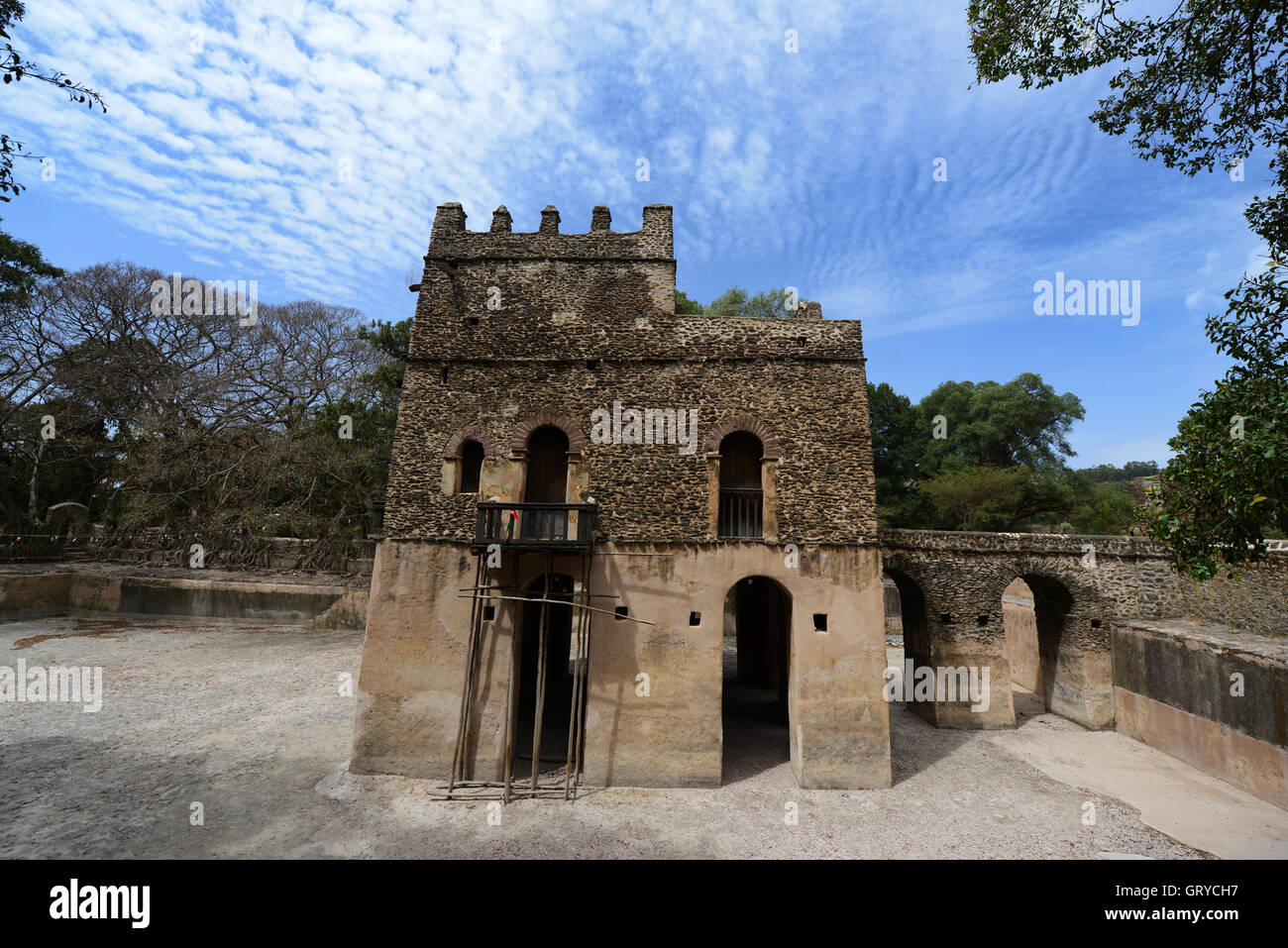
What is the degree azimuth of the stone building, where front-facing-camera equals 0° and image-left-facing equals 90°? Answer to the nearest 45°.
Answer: approximately 0°

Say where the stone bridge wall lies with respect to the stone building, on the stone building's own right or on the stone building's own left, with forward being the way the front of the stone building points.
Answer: on the stone building's own left
